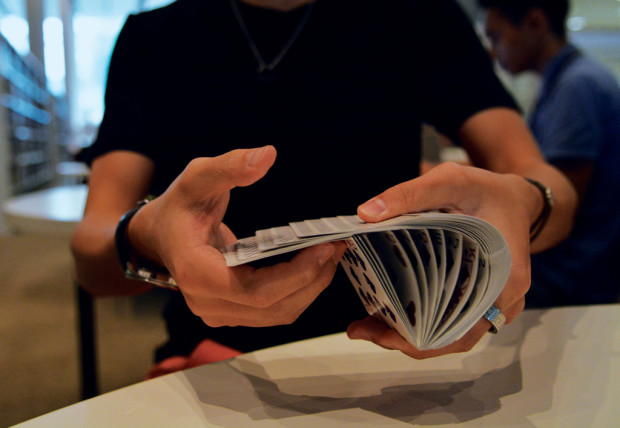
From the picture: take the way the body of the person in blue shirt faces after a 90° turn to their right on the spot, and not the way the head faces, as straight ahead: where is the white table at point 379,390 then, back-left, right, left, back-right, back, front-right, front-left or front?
back

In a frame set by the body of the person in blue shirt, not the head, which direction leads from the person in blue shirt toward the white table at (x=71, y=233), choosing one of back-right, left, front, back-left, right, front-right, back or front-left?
front-left

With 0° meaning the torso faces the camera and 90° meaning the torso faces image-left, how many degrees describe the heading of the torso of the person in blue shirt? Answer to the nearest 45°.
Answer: approximately 90°
